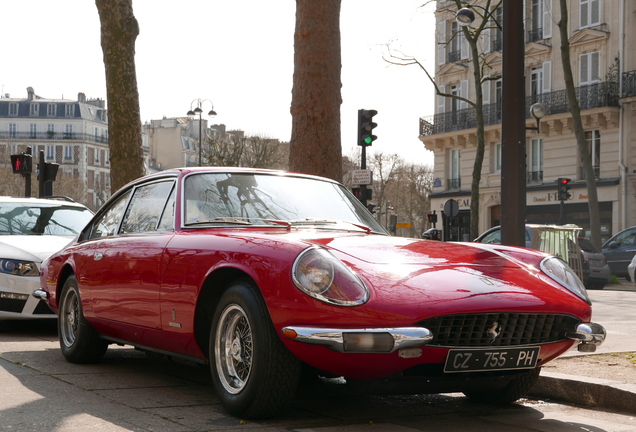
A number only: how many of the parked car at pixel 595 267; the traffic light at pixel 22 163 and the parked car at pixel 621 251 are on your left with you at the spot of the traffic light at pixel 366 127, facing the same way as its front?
2

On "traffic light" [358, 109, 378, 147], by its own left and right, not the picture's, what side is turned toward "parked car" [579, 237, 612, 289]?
left

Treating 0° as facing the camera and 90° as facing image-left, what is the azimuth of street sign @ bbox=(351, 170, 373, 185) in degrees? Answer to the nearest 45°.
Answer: approximately 0°

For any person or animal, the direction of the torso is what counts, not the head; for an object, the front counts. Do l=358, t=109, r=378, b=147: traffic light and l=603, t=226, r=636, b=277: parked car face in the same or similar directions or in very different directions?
very different directions

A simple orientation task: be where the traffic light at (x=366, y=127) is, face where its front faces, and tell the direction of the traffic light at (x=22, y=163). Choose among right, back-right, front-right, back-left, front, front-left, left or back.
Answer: back-right

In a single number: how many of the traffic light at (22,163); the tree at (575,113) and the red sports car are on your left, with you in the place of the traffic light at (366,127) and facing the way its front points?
1

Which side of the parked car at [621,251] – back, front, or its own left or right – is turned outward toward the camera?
left
